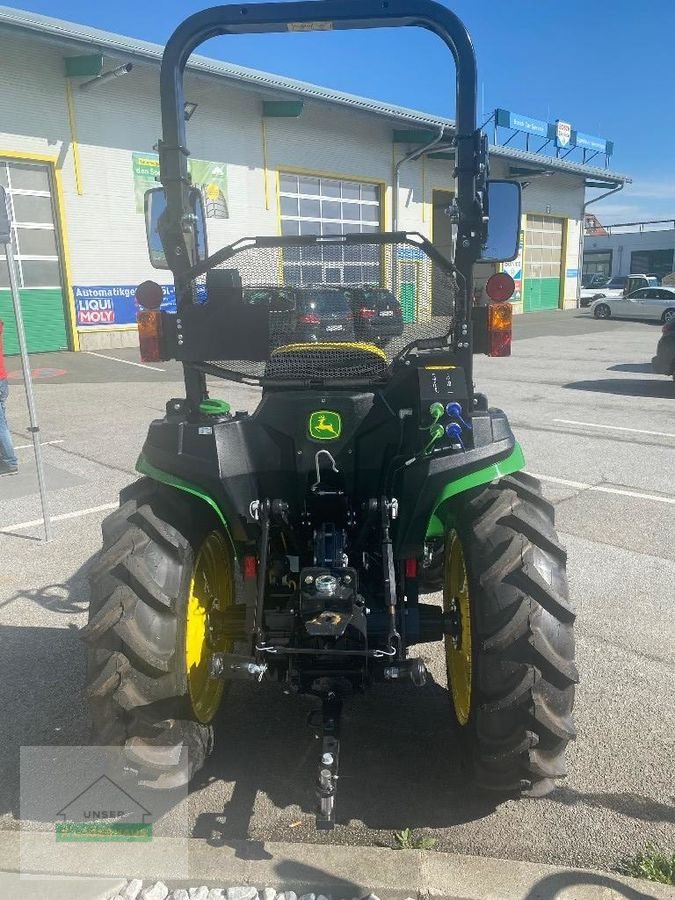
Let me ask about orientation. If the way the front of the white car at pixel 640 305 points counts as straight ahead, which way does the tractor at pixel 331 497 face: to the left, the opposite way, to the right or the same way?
to the right

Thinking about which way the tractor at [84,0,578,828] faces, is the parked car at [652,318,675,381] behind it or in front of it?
in front

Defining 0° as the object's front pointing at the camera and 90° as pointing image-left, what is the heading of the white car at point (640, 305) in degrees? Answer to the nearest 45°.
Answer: approximately 90°

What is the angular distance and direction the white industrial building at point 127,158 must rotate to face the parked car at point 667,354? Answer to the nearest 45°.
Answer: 0° — it already faces it

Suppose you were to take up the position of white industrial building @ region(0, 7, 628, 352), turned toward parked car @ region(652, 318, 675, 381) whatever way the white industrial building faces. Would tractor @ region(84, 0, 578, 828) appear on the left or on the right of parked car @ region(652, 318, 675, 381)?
right

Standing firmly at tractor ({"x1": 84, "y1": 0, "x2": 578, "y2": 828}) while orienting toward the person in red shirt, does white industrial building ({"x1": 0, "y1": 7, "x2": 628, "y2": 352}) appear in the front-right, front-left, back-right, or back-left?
front-right

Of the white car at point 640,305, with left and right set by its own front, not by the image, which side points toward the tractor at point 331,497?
left

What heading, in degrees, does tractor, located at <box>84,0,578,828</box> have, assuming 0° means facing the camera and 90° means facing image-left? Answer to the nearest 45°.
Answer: approximately 180°

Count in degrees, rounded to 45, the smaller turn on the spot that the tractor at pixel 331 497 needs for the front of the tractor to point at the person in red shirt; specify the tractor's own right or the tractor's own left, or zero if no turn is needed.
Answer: approximately 45° to the tractor's own left

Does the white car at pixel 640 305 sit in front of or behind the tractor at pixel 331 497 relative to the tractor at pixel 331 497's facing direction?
in front

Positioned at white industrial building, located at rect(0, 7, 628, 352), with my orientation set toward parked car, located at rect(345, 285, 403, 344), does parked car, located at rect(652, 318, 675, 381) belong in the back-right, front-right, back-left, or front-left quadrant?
front-left

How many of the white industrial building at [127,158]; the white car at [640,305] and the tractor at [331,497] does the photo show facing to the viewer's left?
1

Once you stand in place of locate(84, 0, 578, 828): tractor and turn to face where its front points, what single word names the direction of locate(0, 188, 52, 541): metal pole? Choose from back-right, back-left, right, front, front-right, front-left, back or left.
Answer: front-left
